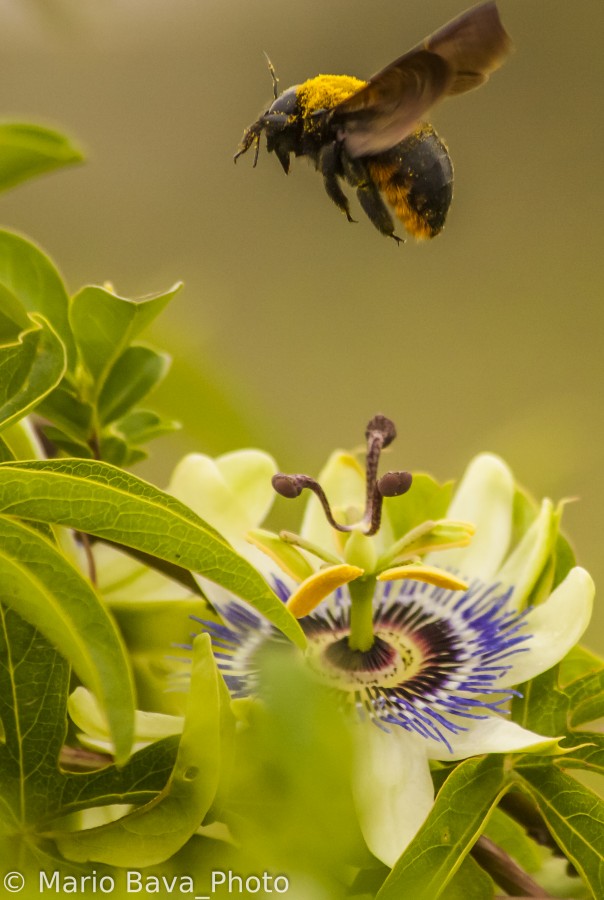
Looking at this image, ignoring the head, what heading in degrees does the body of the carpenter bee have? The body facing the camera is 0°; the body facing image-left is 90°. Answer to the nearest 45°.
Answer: approximately 90°
